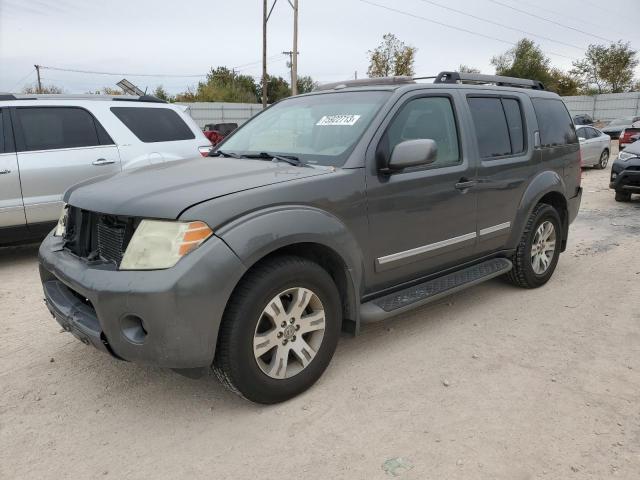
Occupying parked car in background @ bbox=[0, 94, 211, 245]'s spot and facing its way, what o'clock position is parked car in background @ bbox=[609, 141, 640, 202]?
parked car in background @ bbox=[609, 141, 640, 202] is roughly at 6 o'clock from parked car in background @ bbox=[0, 94, 211, 245].

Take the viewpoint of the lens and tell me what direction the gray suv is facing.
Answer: facing the viewer and to the left of the viewer

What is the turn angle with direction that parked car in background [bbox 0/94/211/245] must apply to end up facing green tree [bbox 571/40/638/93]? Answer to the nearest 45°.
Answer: approximately 135° to its right

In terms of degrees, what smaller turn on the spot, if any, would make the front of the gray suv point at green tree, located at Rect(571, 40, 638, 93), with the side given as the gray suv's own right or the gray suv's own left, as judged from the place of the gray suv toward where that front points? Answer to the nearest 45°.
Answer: approximately 180°

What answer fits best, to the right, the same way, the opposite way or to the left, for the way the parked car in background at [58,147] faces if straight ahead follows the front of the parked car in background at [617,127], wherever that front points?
the same way

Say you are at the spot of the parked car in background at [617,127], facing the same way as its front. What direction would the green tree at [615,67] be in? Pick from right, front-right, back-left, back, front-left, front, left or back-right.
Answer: back-right

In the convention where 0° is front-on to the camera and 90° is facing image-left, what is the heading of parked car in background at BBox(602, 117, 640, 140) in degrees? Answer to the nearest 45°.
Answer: approximately 45°

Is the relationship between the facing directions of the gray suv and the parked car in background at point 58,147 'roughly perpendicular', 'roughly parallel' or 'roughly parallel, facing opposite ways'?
roughly parallel

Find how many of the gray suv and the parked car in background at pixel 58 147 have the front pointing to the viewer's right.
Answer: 0

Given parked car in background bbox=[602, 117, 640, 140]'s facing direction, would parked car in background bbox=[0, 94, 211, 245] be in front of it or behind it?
in front

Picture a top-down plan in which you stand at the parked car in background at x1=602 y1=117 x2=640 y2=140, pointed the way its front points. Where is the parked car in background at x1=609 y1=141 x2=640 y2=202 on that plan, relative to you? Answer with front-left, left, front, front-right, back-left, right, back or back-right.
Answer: front-left

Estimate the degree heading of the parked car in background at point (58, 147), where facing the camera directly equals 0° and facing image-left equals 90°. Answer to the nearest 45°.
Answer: approximately 90°

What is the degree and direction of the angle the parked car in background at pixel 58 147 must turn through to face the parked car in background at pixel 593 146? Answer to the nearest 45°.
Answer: approximately 180°

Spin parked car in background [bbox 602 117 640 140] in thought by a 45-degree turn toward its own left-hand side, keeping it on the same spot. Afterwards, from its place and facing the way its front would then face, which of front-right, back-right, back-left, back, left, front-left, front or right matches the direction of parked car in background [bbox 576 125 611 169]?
front
